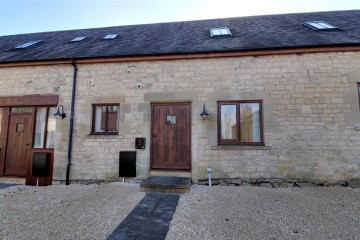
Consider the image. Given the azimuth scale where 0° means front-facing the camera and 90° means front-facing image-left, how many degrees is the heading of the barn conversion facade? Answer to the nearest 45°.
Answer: approximately 0°
